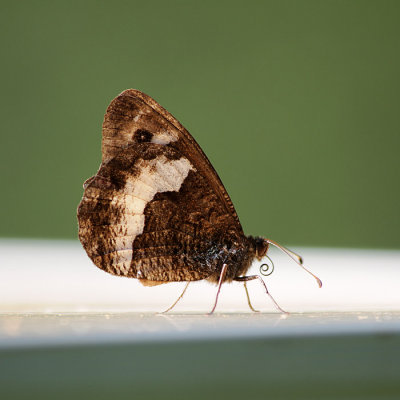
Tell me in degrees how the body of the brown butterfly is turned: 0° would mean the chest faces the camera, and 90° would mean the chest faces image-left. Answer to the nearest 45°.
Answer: approximately 270°
